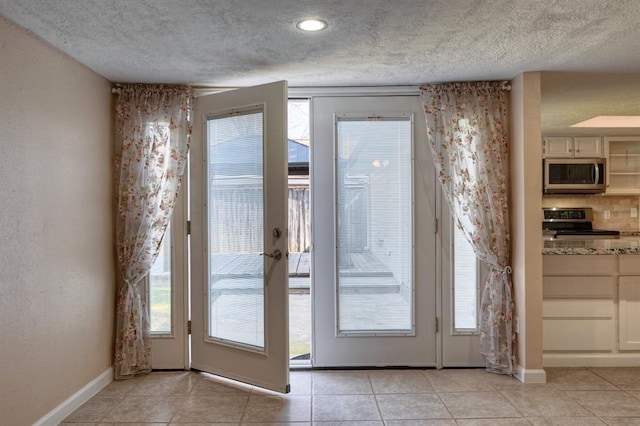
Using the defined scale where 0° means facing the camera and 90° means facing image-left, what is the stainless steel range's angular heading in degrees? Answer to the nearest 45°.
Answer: approximately 0°

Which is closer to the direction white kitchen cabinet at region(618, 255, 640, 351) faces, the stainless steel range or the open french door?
the open french door

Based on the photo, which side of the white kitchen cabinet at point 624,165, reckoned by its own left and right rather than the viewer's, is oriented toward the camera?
front

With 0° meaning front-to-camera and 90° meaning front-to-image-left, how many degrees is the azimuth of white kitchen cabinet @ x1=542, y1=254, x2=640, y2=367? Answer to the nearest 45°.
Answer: approximately 0°

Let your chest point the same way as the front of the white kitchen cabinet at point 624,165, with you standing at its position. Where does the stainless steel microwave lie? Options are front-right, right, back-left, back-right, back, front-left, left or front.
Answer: front-right

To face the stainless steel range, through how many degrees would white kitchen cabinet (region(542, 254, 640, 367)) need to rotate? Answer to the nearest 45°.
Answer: approximately 180°

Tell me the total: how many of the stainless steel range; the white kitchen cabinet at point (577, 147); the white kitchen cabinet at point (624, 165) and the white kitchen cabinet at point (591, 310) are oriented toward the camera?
4

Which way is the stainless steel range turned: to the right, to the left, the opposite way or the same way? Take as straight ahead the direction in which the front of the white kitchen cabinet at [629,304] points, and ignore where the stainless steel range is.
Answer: the same way

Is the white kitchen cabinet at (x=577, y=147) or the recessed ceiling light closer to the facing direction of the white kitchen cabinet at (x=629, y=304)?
the recessed ceiling light
